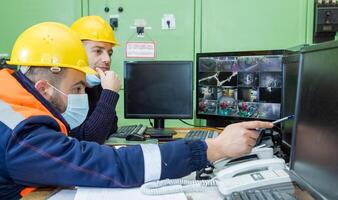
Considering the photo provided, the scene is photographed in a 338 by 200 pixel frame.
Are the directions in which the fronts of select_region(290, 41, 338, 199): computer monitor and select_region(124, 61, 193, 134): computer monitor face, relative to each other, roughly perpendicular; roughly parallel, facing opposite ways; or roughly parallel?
roughly perpendicular

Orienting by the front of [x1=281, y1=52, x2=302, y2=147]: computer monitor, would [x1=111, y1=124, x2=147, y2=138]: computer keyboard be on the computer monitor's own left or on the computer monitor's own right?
on the computer monitor's own right

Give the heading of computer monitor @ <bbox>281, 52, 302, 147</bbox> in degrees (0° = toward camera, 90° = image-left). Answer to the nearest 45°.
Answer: approximately 45°

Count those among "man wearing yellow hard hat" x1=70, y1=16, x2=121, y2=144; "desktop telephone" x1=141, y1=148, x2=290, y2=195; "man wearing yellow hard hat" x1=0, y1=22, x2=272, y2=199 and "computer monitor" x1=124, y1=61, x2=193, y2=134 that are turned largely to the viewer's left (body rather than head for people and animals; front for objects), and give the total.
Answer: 1

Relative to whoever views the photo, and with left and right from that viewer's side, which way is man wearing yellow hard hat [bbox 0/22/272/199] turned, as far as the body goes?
facing to the right of the viewer

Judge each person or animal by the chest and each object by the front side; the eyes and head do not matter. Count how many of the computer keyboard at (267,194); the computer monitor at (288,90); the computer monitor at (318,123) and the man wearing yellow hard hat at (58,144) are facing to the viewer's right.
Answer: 1

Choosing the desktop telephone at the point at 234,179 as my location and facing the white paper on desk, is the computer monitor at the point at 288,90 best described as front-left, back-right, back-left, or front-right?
back-right

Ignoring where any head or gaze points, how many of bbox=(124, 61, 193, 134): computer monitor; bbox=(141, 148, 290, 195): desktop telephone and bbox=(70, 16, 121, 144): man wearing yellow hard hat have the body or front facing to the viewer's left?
1

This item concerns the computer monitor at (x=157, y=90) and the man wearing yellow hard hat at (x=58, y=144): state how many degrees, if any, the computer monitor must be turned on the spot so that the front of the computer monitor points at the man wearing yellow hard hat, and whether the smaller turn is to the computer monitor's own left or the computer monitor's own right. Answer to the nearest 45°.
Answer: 0° — it already faces them

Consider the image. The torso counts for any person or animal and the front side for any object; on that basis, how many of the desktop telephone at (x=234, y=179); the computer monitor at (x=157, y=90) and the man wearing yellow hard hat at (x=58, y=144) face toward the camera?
1

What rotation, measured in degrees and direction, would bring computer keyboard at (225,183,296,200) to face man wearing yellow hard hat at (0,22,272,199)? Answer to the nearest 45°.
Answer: approximately 45° to its right

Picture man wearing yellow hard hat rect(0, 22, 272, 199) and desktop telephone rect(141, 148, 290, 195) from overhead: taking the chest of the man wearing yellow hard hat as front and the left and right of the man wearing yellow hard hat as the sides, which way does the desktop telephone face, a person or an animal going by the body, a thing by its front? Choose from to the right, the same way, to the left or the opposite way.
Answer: the opposite way

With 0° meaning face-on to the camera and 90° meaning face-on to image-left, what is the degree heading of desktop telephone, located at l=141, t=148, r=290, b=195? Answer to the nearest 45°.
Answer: approximately 90°

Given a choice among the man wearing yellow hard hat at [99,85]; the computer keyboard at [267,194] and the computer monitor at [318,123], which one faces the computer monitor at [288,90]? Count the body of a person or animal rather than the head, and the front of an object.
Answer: the man wearing yellow hard hat
